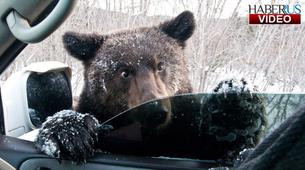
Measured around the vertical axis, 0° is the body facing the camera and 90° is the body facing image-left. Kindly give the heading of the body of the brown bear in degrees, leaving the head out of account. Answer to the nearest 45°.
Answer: approximately 0°
